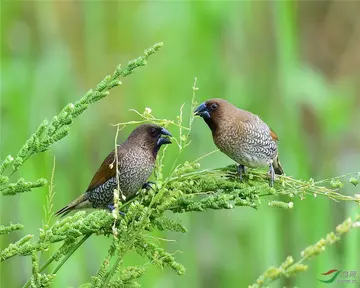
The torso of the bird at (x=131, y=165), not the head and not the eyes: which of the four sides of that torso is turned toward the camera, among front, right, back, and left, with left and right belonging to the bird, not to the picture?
right

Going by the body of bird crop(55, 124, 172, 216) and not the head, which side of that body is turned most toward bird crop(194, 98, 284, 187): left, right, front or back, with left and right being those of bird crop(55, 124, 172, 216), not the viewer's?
front

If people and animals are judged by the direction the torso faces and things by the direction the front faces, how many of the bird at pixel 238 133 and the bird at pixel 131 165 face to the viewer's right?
1

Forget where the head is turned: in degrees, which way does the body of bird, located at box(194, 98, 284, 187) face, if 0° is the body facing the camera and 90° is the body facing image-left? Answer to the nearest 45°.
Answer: approximately 45°
